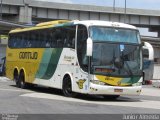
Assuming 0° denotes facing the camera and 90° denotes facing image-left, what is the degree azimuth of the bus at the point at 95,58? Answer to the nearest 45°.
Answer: approximately 315°
